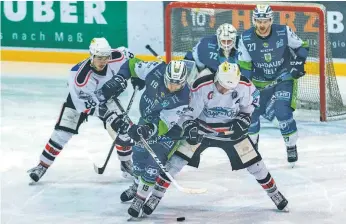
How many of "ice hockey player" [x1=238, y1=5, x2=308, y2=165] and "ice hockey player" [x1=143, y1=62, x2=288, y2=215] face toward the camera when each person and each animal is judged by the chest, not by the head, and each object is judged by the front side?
2

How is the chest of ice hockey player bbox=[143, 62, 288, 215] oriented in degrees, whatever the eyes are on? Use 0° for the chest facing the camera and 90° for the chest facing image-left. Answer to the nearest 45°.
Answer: approximately 0°

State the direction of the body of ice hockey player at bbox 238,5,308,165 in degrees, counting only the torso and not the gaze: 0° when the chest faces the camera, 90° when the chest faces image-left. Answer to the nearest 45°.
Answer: approximately 0°

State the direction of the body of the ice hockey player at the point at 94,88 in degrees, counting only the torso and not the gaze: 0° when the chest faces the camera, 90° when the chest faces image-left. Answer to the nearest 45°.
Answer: approximately 315°

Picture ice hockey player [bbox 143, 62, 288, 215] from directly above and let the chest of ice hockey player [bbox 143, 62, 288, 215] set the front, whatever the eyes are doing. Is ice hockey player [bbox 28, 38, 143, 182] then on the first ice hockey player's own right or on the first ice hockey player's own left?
on the first ice hockey player's own right

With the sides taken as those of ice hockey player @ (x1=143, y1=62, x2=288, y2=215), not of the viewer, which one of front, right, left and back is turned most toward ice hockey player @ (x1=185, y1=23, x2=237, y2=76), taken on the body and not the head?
back

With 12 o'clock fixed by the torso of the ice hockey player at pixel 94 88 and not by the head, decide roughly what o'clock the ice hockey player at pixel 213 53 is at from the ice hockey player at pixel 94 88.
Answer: the ice hockey player at pixel 213 53 is roughly at 10 o'clock from the ice hockey player at pixel 94 88.

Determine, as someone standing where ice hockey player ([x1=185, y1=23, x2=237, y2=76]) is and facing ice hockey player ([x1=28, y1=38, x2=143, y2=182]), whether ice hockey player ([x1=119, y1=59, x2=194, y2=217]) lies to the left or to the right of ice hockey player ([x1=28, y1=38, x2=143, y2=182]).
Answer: left
